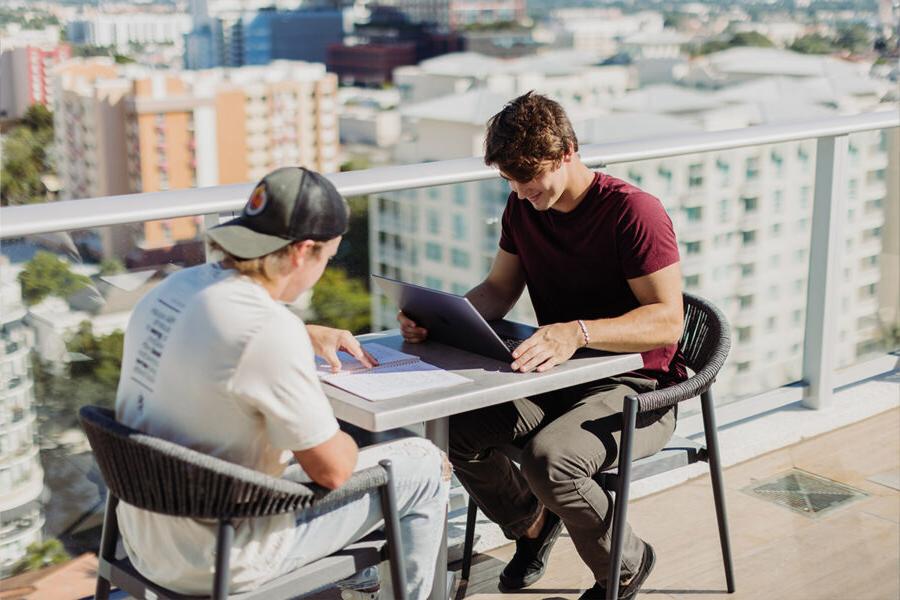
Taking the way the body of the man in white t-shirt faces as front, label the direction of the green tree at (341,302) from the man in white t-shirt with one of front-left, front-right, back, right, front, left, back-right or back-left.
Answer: front-left

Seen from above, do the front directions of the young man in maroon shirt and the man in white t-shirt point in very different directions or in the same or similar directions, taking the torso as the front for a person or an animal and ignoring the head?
very different directions

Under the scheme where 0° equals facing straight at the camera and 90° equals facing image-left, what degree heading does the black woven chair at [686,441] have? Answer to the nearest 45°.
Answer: approximately 45°

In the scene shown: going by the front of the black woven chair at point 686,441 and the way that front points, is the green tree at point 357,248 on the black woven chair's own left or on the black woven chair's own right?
on the black woven chair's own right

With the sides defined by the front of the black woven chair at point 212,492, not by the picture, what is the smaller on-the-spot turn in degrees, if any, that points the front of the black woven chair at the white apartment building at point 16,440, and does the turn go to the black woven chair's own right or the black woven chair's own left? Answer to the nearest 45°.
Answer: approximately 90° to the black woven chair's own left

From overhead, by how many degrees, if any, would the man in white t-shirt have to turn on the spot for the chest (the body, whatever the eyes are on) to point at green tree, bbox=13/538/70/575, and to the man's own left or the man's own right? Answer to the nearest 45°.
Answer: approximately 90° to the man's own left

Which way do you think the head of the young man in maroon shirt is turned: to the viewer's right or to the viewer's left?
to the viewer's left

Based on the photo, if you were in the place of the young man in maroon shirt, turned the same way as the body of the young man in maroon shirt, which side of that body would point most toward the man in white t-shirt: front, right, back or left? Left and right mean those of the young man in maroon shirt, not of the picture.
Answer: front

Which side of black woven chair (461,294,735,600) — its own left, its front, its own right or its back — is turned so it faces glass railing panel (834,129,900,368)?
back

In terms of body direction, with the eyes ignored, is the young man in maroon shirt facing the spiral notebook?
yes

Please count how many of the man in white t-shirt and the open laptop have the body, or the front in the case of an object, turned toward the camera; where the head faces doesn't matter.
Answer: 0

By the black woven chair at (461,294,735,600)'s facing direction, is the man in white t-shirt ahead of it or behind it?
ahead

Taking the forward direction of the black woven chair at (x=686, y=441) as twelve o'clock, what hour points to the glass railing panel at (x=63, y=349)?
The glass railing panel is roughly at 1 o'clock from the black woven chair.

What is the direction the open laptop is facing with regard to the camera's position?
facing away from the viewer and to the right of the viewer

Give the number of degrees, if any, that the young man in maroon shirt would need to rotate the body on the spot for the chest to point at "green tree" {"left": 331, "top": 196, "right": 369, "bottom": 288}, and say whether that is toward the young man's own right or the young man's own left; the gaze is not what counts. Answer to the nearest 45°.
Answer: approximately 90° to the young man's own right

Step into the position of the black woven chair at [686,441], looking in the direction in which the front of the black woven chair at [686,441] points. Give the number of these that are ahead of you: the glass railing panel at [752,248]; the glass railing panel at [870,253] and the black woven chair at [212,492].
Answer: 1

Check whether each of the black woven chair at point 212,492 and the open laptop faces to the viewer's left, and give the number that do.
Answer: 0

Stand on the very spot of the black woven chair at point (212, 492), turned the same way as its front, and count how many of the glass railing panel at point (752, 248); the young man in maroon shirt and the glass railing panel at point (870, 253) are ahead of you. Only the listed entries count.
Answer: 3
